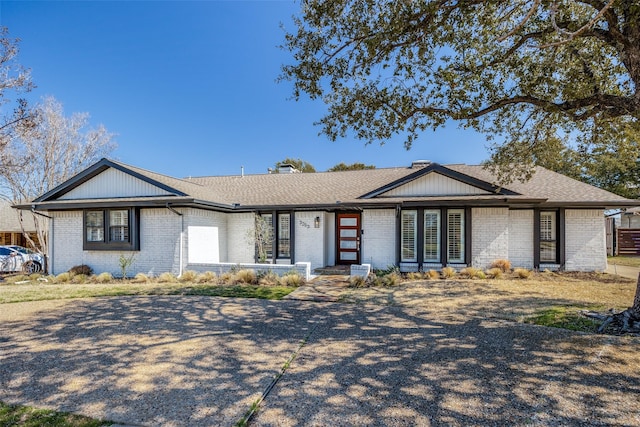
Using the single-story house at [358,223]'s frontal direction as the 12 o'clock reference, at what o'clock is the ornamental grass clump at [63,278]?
The ornamental grass clump is roughly at 3 o'clock from the single-story house.

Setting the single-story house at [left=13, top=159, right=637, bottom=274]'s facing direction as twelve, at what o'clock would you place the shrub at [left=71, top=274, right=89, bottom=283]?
The shrub is roughly at 3 o'clock from the single-story house.

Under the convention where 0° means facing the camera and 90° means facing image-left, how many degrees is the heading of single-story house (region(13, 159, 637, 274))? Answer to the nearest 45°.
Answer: approximately 0°

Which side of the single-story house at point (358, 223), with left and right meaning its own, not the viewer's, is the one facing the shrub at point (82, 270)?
right

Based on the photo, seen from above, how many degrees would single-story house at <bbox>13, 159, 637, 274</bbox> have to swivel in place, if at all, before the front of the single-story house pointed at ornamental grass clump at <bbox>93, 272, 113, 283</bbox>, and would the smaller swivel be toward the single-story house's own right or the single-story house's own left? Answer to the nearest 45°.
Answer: approximately 90° to the single-story house's own right

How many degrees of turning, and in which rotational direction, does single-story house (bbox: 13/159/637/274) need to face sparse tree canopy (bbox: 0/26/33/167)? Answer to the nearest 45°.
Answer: approximately 90° to its right

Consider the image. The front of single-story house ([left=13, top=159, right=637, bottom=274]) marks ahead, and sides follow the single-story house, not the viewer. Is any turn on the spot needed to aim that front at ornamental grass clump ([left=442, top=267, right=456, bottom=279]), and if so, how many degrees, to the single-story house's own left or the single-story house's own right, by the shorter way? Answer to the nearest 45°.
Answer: approximately 45° to the single-story house's own left

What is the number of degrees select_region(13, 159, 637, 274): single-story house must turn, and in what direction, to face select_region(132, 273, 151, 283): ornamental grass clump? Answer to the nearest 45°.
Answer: approximately 90° to its right
